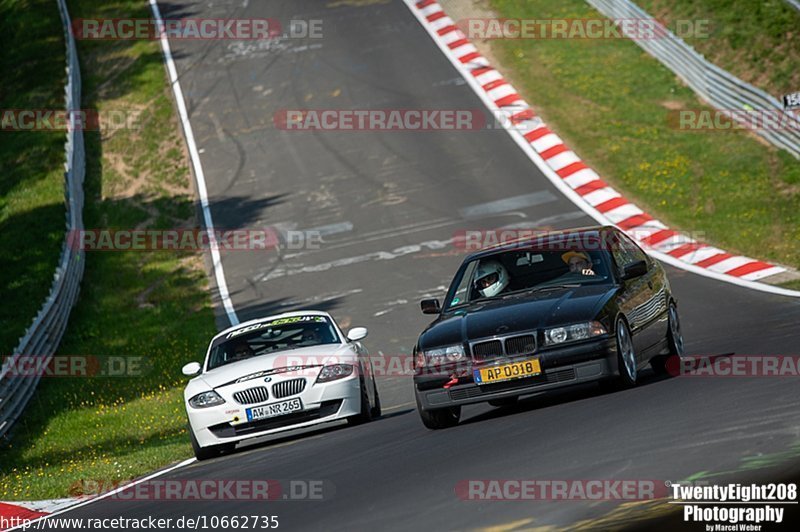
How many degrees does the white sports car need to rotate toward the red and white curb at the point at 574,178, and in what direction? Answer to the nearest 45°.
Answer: approximately 135° to its left

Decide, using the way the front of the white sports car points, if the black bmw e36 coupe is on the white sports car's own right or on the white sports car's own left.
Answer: on the white sports car's own left

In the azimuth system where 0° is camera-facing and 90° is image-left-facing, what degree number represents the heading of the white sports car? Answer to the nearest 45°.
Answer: approximately 0°

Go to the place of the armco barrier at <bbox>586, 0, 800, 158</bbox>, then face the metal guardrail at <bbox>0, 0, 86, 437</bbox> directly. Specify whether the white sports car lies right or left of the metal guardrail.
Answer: left

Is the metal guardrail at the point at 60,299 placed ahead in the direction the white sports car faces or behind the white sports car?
behind

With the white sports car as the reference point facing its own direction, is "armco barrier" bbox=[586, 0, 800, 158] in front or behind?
behind

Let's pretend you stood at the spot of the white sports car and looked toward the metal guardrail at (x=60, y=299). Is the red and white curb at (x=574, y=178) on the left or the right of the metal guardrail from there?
right
